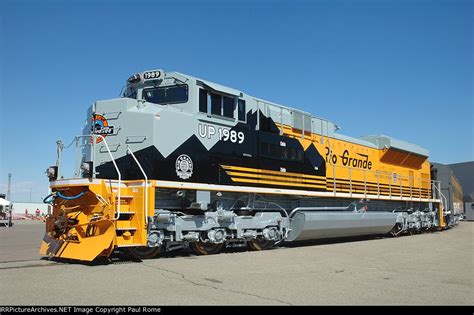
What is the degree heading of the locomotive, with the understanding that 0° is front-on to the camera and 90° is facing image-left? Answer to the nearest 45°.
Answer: approximately 45°
